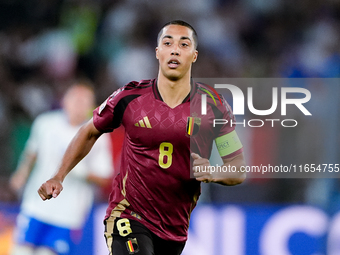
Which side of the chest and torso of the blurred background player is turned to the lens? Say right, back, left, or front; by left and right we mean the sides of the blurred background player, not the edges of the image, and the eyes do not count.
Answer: front

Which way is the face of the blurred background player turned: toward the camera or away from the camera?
toward the camera
